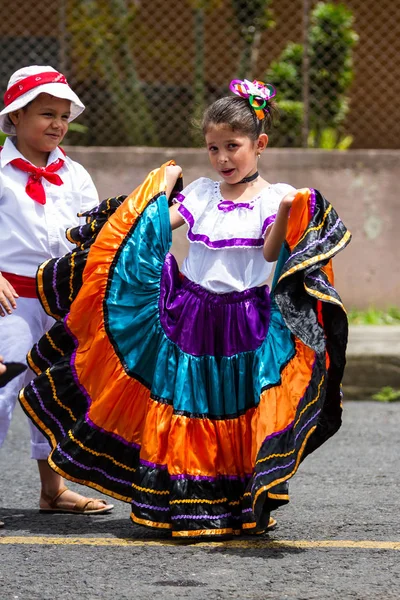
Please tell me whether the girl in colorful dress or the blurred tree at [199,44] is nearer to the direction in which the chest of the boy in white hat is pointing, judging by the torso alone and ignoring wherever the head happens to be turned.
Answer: the girl in colorful dress

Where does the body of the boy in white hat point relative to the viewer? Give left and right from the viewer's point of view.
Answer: facing the viewer and to the right of the viewer

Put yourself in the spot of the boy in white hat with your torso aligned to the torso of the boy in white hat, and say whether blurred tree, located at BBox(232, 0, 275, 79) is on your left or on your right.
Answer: on your left

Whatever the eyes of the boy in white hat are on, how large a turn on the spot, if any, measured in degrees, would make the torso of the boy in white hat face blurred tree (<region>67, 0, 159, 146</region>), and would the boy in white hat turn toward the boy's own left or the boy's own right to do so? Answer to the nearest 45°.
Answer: approximately 135° to the boy's own left

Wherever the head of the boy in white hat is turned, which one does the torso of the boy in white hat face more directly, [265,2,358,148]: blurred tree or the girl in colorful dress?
the girl in colorful dress

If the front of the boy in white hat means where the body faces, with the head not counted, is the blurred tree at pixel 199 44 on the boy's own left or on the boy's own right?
on the boy's own left

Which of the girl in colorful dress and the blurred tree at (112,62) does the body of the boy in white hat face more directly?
the girl in colorful dress
